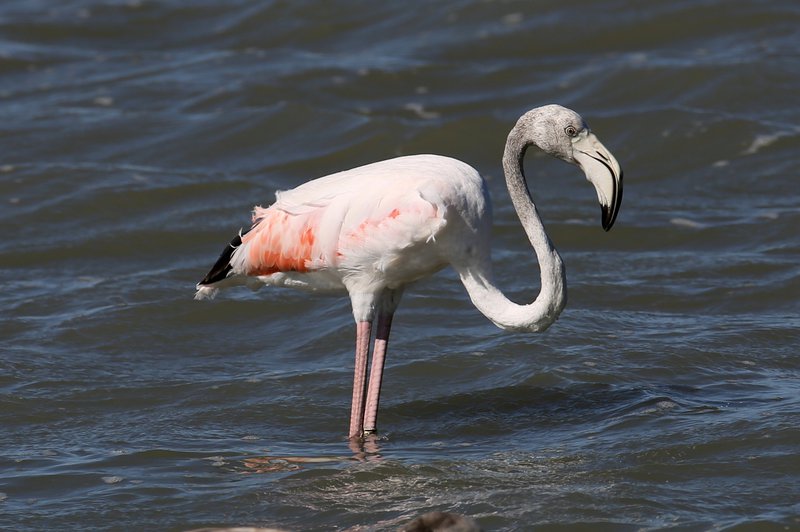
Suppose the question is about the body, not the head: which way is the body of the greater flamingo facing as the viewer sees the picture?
to the viewer's right
